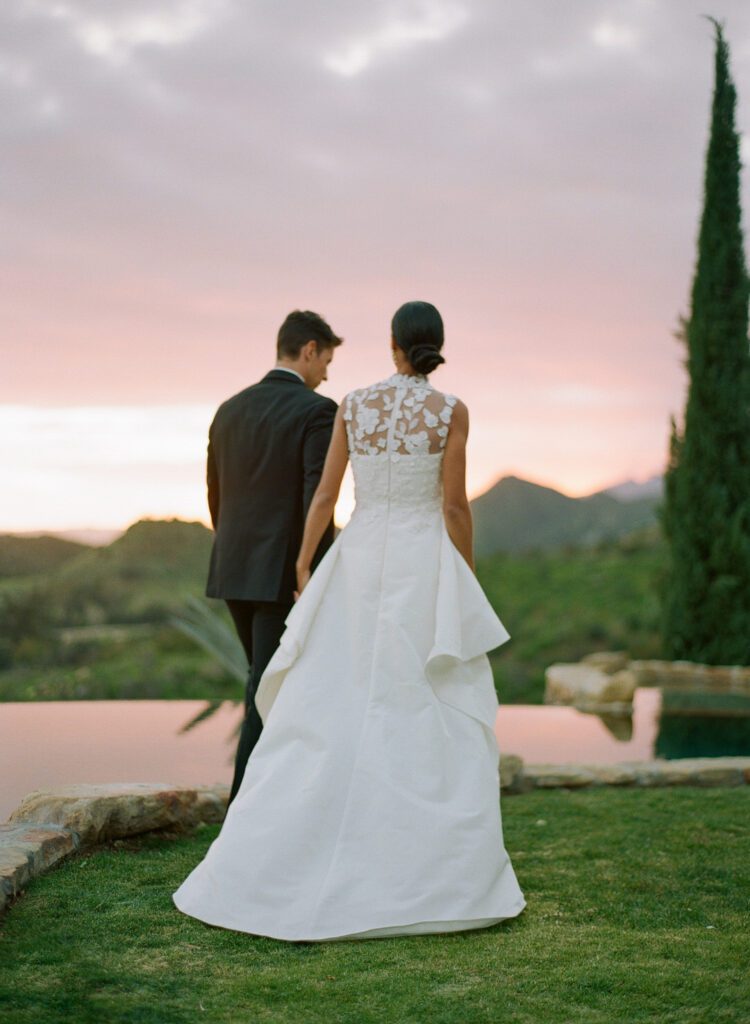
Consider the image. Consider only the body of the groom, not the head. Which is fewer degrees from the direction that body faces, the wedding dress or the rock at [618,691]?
the rock

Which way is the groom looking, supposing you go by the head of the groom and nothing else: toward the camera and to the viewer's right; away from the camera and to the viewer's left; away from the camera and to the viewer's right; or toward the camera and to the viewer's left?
away from the camera and to the viewer's right

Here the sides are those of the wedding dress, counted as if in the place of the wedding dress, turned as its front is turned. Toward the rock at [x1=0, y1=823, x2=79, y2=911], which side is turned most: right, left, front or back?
left

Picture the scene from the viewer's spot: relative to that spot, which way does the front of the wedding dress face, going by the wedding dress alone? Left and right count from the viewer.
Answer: facing away from the viewer

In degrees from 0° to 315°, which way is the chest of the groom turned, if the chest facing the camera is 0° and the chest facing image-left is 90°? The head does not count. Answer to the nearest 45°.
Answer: approximately 225°
